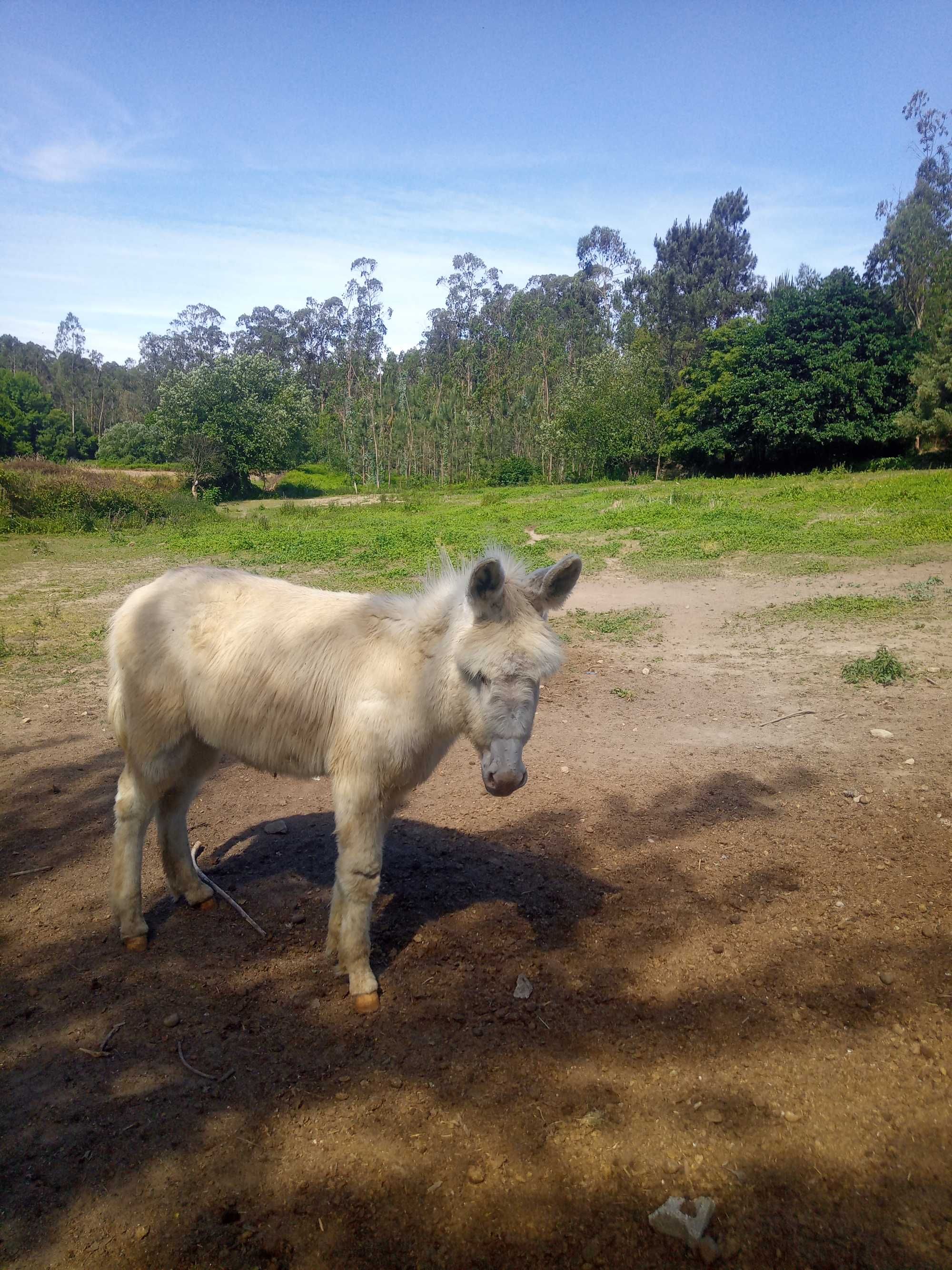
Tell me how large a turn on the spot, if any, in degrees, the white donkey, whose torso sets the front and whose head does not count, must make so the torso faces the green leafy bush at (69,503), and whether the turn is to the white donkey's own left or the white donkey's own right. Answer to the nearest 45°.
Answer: approximately 135° to the white donkey's own left

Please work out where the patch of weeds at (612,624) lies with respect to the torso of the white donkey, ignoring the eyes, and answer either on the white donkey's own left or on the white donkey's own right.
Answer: on the white donkey's own left

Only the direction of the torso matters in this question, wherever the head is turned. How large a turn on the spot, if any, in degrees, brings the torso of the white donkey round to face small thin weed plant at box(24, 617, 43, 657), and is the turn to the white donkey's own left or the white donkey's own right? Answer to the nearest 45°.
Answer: approximately 180°

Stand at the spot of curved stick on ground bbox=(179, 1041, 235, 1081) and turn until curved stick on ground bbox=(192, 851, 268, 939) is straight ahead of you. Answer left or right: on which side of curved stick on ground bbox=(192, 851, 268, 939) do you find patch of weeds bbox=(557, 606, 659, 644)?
right

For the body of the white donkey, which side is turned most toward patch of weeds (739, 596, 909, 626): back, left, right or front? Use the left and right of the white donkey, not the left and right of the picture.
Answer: left

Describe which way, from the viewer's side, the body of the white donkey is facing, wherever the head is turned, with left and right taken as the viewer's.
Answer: facing the viewer and to the right of the viewer

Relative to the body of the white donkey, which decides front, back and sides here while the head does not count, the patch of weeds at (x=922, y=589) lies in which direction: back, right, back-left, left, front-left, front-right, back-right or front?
left
